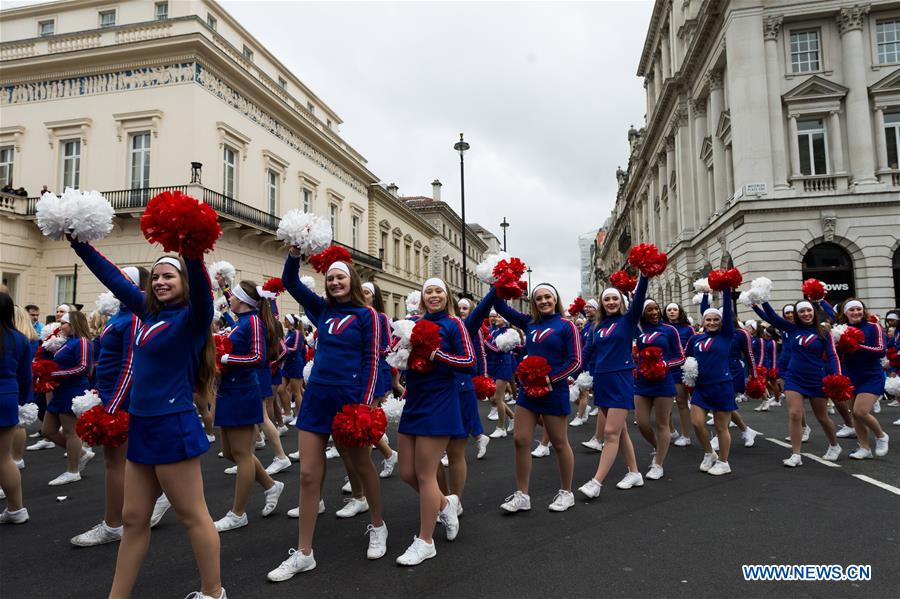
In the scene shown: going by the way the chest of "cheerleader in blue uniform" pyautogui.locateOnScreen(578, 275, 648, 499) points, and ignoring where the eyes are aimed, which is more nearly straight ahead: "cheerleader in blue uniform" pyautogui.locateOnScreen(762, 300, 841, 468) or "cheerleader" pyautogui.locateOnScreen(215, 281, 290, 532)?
the cheerleader

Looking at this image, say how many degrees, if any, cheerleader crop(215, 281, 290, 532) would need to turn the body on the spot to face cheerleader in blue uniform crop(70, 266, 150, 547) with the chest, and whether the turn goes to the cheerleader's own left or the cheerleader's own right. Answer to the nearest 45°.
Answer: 0° — they already face them

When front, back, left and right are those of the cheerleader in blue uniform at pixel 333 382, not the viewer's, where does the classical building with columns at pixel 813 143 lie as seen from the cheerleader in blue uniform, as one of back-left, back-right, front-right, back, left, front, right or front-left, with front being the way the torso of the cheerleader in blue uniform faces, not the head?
back

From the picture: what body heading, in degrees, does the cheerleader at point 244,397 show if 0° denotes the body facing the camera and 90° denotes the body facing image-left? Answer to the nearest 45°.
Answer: approximately 90°

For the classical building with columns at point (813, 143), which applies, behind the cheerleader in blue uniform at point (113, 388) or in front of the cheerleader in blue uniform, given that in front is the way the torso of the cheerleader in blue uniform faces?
behind

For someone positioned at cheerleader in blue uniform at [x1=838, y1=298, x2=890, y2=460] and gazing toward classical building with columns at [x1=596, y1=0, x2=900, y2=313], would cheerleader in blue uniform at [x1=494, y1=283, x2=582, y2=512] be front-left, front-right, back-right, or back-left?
back-left

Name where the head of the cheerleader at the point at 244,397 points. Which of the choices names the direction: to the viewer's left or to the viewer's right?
to the viewer's left

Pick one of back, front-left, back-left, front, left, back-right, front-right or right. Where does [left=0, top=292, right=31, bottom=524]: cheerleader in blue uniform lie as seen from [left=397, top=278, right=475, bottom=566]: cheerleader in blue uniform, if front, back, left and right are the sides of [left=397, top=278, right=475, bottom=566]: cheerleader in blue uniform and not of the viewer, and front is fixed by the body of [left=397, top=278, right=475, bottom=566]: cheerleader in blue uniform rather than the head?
front-right

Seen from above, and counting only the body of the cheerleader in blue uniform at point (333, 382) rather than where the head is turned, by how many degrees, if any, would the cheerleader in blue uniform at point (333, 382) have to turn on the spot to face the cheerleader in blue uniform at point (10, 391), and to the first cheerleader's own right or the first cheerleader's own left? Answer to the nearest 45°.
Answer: approximately 90° to the first cheerleader's own right
